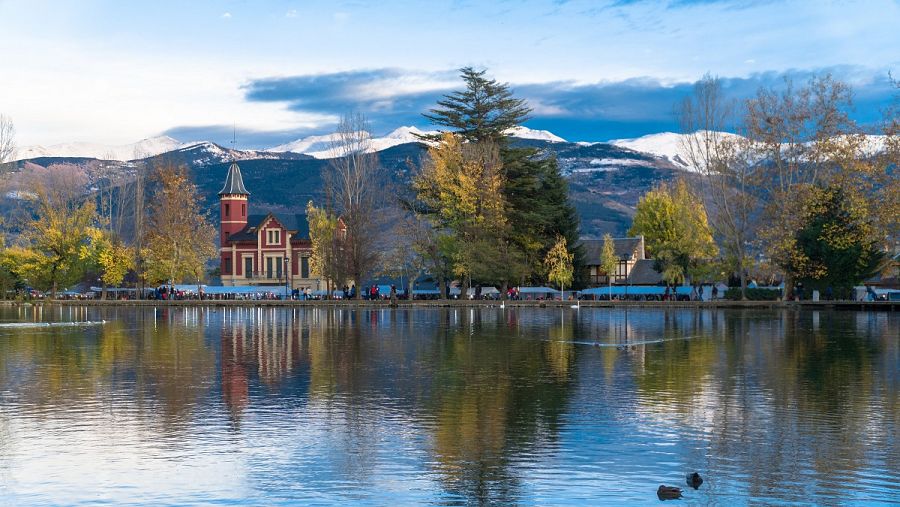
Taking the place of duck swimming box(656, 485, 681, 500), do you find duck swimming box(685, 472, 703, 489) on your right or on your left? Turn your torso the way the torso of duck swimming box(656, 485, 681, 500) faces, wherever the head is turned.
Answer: on your right

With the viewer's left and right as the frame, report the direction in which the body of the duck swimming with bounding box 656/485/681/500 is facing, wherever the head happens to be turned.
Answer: facing to the left of the viewer
